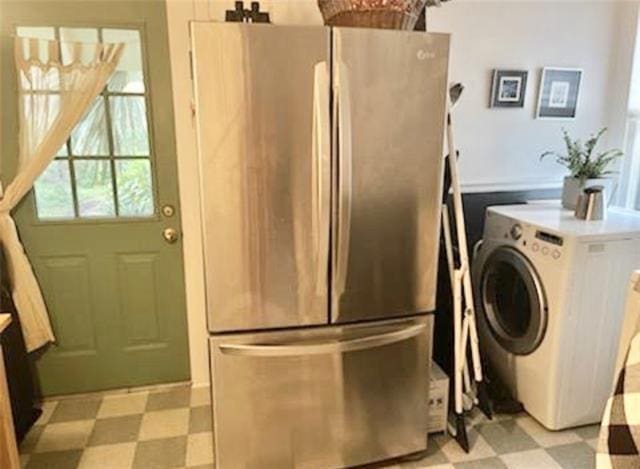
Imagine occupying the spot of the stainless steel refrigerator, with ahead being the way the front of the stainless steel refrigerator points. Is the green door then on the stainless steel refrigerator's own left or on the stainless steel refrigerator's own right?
on the stainless steel refrigerator's own right

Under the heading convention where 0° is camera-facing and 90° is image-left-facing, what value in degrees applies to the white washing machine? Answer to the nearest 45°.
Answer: approximately 45°

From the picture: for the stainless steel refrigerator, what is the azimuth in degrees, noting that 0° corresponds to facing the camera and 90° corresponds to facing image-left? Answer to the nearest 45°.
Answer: approximately 0°

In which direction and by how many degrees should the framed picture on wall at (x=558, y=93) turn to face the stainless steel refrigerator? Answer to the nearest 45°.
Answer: approximately 45° to its right

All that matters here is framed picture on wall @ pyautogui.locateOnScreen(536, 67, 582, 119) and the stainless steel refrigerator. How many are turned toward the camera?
2

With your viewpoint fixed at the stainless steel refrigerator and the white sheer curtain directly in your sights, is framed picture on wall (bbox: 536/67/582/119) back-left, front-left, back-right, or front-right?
back-right

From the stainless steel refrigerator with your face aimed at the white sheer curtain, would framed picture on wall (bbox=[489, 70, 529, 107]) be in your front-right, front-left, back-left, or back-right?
back-right

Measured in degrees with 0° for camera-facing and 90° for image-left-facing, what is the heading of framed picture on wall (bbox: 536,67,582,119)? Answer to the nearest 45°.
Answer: approximately 0°

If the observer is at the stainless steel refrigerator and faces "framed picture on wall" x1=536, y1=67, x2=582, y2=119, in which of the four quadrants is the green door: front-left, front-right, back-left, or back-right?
back-left

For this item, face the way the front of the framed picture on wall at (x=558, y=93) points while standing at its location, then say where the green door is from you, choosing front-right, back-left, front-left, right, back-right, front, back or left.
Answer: front-right
